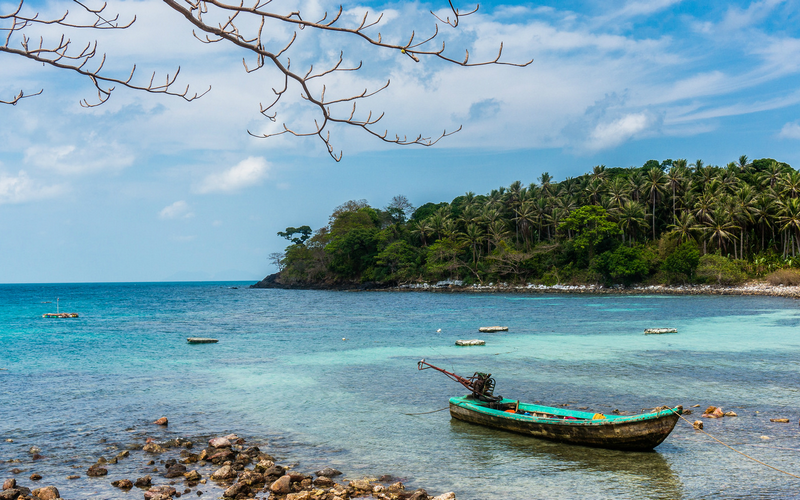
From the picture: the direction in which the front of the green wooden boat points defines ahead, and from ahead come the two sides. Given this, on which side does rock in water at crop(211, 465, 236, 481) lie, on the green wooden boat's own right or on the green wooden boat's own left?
on the green wooden boat's own right

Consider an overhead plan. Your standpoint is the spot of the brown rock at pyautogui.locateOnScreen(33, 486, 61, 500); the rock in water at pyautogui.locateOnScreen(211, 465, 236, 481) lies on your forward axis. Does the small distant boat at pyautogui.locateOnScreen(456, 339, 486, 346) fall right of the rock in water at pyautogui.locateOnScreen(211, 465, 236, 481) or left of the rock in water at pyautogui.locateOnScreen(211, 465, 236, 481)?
left

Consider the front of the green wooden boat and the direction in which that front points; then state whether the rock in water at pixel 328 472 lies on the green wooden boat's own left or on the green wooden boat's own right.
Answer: on the green wooden boat's own right

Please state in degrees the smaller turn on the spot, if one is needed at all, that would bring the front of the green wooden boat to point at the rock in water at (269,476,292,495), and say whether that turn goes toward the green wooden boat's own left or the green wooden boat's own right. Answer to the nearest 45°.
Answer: approximately 90° to the green wooden boat's own right

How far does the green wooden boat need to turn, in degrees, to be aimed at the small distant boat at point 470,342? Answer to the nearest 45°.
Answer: approximately 135° to its left

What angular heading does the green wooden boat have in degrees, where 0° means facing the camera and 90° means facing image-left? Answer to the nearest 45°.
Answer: approximately 315°
